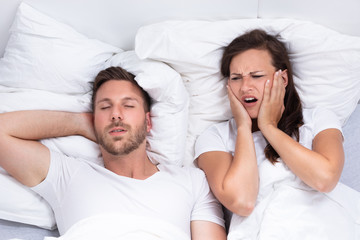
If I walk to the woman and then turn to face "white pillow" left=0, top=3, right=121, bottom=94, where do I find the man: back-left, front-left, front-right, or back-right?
front-left

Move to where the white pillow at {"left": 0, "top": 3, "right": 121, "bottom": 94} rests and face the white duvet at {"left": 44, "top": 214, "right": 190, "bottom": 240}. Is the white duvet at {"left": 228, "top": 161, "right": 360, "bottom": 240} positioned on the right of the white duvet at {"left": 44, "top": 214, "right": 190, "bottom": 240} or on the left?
left

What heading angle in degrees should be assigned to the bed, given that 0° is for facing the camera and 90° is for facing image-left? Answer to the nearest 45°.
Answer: approximately 0°
